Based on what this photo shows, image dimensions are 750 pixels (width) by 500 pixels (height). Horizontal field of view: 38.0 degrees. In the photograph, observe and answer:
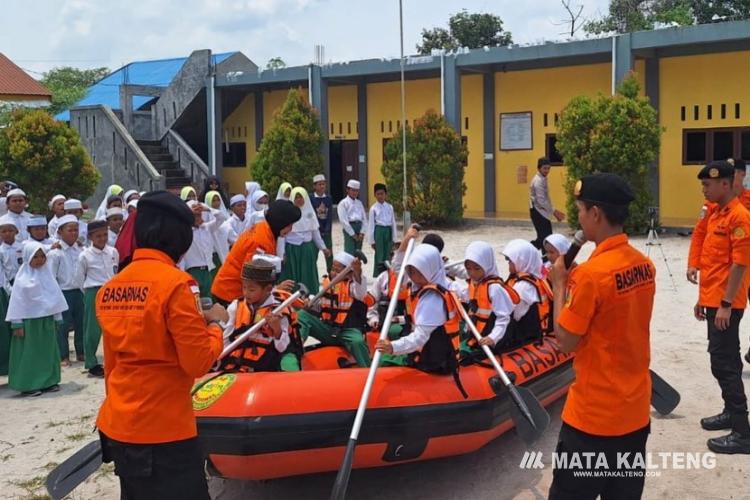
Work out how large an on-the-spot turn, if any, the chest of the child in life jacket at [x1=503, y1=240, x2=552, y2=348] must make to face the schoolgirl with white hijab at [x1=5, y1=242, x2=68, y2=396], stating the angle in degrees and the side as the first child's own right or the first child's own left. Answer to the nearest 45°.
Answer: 0° — they already face them

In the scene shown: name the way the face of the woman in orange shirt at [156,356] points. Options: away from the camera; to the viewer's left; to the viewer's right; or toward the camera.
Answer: away from the camera

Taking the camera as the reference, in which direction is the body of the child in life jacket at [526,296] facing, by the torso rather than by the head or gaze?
to the viewer's left

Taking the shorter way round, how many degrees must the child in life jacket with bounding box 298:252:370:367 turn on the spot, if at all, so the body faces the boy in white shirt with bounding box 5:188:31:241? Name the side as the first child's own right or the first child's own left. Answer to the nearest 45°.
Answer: approximately 90° to the first child's own right

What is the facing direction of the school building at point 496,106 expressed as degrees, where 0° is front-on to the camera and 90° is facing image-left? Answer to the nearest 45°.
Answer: approximately 45°

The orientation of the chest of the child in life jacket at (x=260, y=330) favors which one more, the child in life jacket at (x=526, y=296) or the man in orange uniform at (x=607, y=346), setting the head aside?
the man in orange uniform

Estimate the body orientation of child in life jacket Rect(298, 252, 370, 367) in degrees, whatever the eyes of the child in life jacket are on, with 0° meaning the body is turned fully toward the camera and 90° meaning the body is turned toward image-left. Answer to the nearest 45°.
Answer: approximately 45°

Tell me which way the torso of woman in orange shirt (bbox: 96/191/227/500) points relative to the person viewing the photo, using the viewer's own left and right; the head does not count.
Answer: facing away from the viewer and to the right of the viewer

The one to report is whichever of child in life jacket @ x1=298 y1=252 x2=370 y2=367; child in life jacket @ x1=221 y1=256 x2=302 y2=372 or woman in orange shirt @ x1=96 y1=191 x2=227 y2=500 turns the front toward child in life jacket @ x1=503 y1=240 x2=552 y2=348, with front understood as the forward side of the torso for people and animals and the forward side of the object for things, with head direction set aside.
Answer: the woman in orange shirt

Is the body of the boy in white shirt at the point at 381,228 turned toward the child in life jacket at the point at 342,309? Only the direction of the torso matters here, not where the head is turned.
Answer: yes
